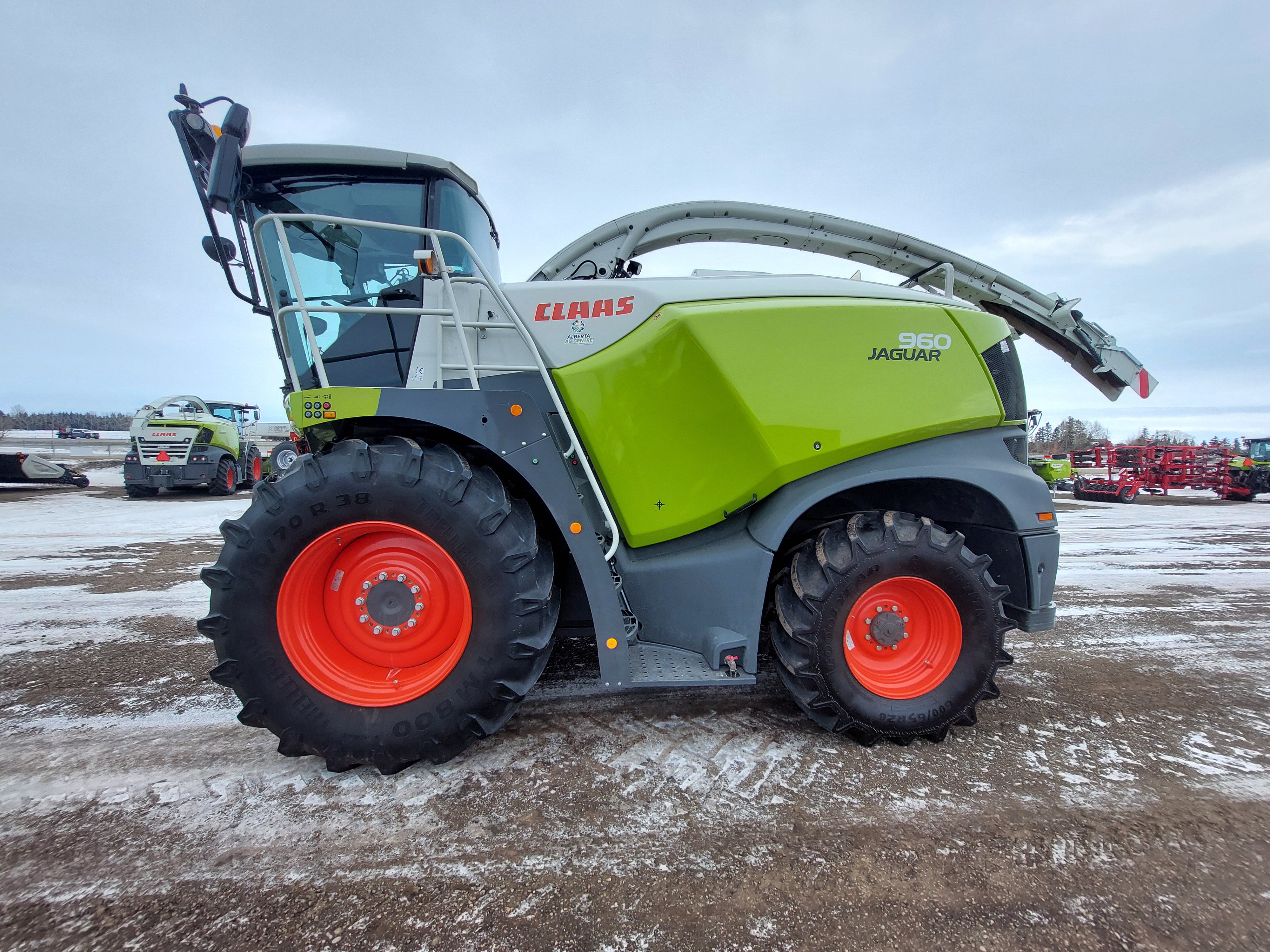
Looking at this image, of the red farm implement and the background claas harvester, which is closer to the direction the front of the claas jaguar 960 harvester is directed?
the background claas harvester

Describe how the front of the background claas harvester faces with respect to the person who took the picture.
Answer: facing away from the viewer and to the right of the viewer

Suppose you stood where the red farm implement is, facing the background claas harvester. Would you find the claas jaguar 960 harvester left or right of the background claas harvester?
left

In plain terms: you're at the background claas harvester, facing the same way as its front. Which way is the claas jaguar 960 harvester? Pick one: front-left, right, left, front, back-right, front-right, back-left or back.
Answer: back-right

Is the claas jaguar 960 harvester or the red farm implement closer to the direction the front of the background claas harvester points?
the red farm implement

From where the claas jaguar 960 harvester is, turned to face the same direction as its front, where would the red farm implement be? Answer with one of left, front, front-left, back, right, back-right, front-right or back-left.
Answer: back-right

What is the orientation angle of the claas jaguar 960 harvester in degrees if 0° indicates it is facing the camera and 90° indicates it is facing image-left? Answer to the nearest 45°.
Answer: approximately 90°

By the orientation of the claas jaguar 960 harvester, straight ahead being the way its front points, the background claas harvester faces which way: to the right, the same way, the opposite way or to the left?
to the right

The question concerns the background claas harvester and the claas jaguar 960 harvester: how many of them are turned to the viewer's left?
1
